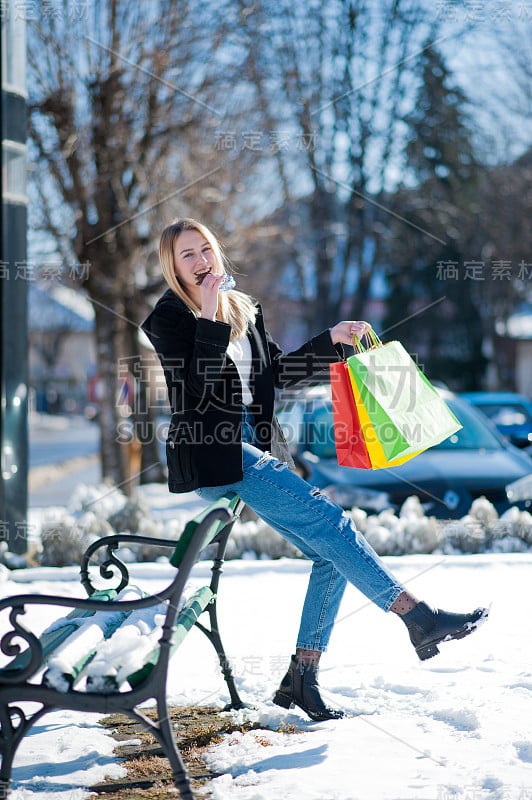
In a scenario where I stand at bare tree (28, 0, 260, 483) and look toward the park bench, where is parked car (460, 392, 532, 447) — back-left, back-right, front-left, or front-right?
back-left

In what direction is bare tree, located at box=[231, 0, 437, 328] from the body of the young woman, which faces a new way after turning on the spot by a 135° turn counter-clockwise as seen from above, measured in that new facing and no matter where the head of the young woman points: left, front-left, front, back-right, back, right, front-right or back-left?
front

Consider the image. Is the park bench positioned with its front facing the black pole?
no

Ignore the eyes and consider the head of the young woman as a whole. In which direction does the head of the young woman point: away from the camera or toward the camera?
toward the camera

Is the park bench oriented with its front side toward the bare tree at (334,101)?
no

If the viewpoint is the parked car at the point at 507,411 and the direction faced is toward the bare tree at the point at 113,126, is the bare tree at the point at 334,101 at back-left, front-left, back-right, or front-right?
front-right

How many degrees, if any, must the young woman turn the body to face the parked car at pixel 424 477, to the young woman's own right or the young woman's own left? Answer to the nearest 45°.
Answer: approximately 135° to the young woman's own left
